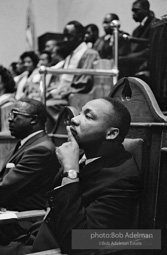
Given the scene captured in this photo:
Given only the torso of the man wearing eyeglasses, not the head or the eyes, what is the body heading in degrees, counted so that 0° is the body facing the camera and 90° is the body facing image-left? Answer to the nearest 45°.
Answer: approximately 90°

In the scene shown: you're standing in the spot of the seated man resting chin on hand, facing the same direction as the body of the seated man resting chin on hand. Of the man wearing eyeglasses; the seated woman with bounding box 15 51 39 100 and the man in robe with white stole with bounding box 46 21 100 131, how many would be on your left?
0

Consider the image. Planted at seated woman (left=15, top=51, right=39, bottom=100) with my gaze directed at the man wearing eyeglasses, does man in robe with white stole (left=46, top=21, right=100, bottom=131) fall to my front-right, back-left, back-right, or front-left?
front-left

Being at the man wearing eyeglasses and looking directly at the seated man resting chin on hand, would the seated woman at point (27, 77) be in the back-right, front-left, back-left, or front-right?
back-left

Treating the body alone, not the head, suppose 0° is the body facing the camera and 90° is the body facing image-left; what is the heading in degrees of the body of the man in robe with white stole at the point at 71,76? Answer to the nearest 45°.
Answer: approximately 45°

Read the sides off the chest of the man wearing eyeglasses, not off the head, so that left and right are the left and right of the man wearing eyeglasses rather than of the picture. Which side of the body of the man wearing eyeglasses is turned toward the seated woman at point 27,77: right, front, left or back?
right

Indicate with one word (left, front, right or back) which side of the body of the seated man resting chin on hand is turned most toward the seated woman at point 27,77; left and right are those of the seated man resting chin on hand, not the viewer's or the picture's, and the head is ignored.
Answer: right

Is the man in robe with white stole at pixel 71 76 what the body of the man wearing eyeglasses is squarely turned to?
no

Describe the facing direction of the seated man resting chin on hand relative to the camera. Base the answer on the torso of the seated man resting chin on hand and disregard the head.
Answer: to the viewer's left

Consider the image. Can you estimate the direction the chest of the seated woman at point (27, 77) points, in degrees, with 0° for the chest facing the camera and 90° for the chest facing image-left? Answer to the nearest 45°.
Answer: approximately 45°

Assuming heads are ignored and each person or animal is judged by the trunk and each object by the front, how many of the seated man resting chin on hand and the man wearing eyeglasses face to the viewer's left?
2

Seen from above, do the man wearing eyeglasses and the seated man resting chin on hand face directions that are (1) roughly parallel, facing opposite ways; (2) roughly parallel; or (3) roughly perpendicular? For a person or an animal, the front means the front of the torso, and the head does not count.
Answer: roughly parallel

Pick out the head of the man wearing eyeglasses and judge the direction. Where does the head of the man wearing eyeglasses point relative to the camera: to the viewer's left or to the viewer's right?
to the viewer's left
